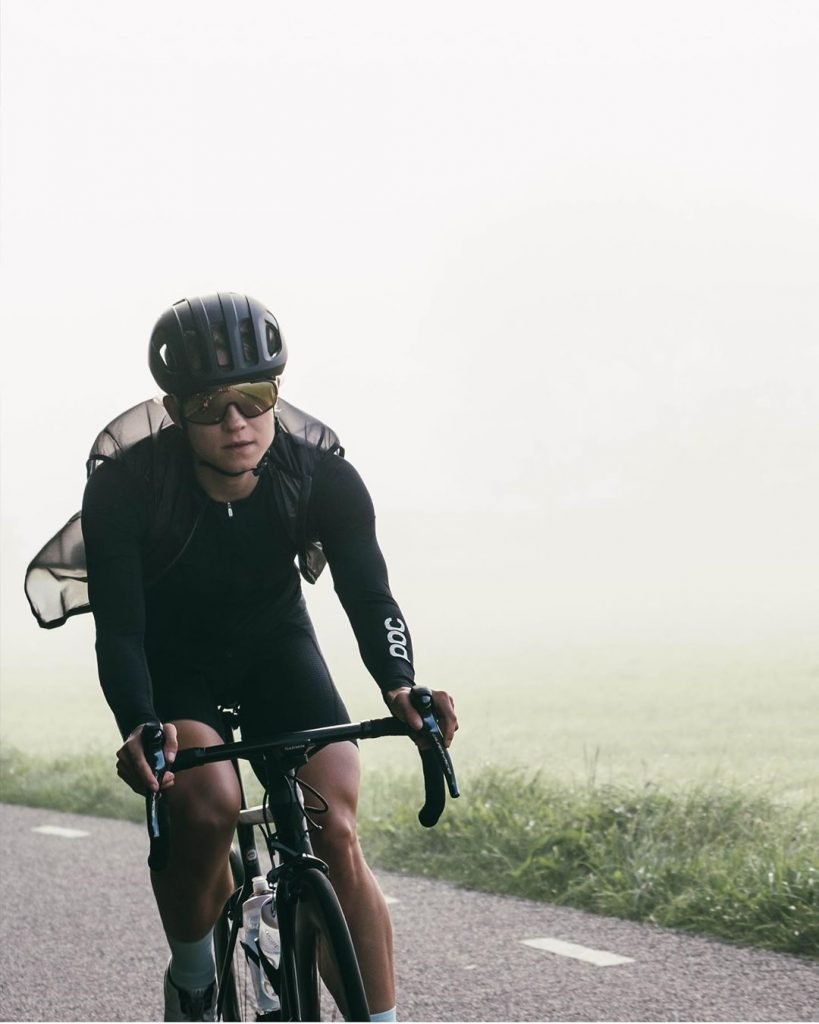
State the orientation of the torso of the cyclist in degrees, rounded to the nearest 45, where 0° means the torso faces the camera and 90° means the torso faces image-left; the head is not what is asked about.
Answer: approximately 0°
